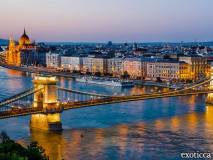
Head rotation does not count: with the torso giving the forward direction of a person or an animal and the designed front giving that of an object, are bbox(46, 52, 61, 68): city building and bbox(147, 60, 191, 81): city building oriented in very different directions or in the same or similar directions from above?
same or similar directions

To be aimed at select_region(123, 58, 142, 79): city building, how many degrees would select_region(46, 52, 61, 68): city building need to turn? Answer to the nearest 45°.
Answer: approximately 45° to its left

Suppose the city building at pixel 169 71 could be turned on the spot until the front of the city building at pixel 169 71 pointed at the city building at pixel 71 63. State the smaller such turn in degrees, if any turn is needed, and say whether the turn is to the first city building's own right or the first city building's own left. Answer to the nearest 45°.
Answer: approximately 135° to the first city building's own right

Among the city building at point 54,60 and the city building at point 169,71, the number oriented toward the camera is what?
2

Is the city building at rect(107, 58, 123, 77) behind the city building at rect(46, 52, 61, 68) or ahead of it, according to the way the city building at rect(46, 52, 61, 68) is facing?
ahead

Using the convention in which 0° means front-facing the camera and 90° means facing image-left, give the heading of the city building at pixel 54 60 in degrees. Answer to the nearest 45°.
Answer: approximately 0°

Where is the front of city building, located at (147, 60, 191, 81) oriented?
toward the camera

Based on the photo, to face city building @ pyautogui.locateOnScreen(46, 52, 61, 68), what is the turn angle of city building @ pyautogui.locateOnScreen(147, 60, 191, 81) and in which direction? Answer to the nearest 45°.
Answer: approximately 135° to its right
